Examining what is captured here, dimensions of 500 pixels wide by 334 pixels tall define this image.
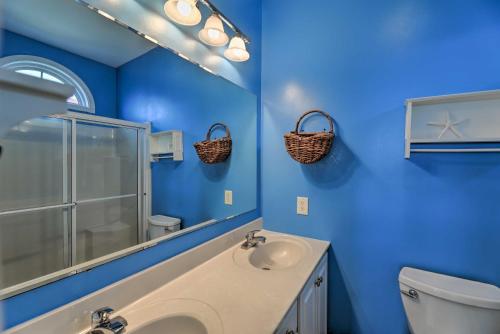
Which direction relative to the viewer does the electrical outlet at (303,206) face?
toward the camera

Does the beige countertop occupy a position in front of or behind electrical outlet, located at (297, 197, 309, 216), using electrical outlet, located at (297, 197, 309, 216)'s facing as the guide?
in front

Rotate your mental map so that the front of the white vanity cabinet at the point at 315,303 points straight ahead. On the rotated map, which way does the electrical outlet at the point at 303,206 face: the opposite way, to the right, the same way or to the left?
to the right

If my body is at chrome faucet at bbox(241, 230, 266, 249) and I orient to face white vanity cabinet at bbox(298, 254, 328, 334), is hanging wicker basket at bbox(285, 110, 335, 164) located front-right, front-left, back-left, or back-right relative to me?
front-left

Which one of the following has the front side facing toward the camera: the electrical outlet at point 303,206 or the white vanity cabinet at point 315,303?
the electrical outlet

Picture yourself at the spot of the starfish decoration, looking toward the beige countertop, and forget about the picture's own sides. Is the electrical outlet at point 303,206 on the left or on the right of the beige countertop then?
right

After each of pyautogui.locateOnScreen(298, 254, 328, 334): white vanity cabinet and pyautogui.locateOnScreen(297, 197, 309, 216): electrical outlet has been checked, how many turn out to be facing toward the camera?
1

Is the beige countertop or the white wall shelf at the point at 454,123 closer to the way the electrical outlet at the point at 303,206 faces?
the beige countertop

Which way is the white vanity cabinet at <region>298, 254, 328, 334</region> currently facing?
to the viewer's right

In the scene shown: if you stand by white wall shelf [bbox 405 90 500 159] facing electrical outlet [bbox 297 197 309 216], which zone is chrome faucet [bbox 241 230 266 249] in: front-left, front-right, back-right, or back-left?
front-left
